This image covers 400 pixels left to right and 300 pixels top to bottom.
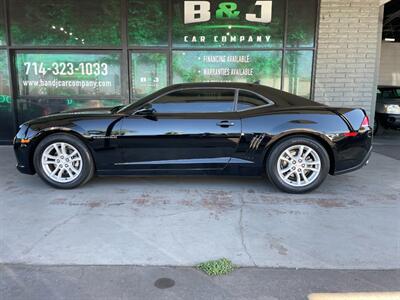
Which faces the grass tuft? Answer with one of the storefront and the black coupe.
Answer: the storefront

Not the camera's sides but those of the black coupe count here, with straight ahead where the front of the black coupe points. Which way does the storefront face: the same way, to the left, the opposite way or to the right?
to the left

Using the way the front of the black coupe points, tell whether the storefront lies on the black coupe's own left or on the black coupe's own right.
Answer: on the black coupe's own right

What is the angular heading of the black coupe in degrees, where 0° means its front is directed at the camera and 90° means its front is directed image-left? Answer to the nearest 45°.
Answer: approximately 90°

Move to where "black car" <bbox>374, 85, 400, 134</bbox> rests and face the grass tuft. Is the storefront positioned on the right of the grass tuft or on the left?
right

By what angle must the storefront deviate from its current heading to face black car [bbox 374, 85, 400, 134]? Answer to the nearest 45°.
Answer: approximately 90° to its left

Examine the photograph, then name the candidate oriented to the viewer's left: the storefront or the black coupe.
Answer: the black coupe

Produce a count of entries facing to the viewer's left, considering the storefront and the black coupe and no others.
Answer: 1

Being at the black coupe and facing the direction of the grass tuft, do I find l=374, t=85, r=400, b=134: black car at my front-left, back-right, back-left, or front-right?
back-left

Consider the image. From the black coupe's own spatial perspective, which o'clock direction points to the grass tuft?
The grass tuft is roughly at 9 o'clock from the black coupe.

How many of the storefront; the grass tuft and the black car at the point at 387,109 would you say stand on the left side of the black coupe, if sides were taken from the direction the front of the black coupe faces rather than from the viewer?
1

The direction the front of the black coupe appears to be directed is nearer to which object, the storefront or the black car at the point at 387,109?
the storefront

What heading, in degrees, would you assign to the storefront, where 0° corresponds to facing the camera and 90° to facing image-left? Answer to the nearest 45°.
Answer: approximately 0°
